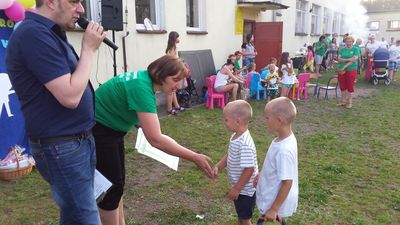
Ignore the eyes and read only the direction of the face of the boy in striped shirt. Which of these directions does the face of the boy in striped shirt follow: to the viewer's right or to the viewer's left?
to the viewer's left

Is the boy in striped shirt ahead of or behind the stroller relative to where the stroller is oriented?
ahead

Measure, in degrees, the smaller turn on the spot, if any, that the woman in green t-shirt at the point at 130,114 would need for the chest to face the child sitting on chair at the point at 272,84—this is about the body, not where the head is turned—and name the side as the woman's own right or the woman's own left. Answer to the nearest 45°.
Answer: approximately 45° to the woman's own left

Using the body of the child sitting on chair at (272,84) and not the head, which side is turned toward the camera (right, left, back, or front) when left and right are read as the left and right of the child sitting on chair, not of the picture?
front

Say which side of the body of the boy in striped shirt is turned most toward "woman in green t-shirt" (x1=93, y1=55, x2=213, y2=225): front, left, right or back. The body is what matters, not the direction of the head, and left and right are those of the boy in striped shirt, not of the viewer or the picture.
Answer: front

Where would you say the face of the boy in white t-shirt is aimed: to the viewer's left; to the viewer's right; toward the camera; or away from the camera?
to the viewer's left

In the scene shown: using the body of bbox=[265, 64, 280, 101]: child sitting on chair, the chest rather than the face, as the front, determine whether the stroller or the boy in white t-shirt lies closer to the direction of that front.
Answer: the boy in white t-shirt

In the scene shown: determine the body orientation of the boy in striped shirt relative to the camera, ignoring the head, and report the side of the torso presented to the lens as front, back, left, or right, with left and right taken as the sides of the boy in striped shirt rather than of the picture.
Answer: left

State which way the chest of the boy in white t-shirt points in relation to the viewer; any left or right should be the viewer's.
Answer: facing to the left of the viewer
